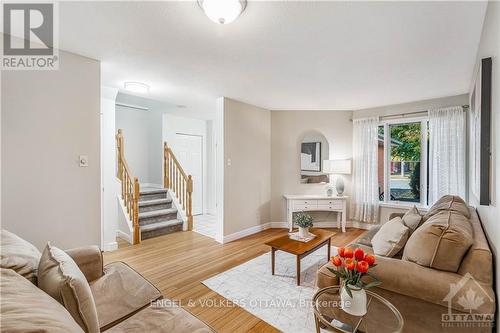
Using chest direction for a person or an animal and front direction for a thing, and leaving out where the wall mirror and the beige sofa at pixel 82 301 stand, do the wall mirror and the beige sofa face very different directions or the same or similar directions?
very different directions

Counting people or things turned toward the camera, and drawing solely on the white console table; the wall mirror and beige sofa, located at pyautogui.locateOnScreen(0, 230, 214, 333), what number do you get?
2

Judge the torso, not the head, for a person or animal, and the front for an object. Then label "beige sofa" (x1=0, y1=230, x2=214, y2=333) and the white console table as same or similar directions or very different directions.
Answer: very different directions

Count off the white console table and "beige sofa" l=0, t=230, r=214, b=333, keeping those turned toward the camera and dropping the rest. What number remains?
1

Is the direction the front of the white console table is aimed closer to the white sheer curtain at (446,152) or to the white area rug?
the white area rug

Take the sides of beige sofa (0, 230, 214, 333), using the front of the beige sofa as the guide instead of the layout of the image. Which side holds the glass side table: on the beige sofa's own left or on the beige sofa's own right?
on the beige sofa's own right

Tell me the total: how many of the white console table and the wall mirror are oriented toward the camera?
2

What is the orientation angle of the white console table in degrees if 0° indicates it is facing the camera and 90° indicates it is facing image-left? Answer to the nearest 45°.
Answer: approximately 0°

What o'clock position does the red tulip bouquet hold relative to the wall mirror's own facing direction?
The red tulip bouquet is roughly at 12 o'clock from the wall mirror.

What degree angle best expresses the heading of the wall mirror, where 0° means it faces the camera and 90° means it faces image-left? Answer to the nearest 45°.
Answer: approximately 0°

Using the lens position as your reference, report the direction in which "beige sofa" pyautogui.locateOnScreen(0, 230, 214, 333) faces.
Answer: facing away from the viewer and to the right of the viewer
